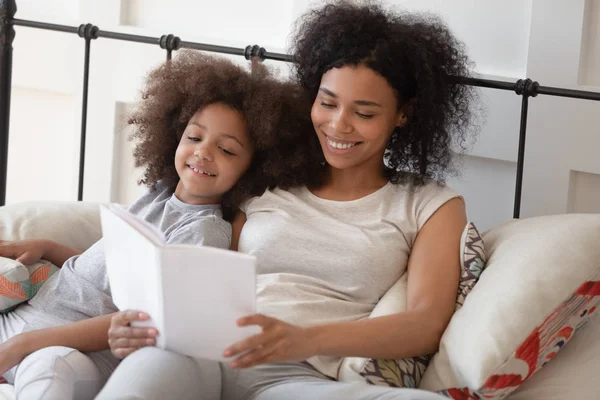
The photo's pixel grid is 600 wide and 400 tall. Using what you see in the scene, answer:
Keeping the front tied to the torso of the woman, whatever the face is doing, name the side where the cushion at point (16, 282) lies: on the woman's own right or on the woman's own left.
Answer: on the woman's own right

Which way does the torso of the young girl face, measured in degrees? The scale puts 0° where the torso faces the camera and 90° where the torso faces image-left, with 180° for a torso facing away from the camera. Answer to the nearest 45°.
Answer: approximately 45°

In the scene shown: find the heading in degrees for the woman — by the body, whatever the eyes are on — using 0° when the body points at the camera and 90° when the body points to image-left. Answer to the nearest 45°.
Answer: approximately 45°

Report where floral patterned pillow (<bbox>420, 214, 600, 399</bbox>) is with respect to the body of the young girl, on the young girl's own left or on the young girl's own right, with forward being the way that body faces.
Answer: on the young girl's own left

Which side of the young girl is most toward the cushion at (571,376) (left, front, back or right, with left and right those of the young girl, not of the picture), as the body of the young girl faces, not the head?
left

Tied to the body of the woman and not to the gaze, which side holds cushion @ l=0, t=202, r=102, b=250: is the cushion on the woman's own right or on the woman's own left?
on the woman's own right
